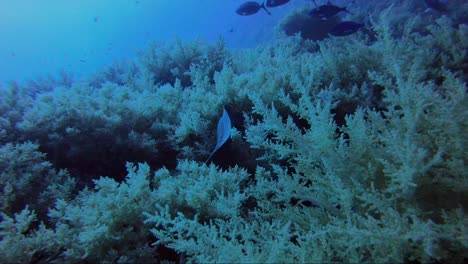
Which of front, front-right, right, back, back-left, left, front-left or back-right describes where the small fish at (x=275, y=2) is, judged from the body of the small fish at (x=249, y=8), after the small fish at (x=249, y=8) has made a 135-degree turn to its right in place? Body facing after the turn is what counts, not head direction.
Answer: right

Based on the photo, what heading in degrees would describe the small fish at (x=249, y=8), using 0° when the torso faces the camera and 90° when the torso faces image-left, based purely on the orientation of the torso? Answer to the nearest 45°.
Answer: approximately 90°

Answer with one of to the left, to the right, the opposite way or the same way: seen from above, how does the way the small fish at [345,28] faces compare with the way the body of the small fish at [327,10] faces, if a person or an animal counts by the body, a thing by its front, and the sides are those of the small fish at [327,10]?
the same way
